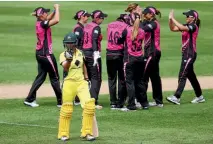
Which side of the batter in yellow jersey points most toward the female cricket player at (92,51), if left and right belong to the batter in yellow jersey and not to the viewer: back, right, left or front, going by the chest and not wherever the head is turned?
back

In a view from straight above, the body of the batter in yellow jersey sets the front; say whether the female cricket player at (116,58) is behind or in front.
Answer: behind

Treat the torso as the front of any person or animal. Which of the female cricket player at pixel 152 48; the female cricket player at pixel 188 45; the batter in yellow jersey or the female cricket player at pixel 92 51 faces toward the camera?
the batter in yellow jersey

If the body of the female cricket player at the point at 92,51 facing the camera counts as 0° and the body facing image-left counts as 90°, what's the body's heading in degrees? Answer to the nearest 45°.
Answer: approximately 225°

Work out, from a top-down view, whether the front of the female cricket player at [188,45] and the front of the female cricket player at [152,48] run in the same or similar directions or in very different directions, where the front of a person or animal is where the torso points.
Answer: same or similar directions

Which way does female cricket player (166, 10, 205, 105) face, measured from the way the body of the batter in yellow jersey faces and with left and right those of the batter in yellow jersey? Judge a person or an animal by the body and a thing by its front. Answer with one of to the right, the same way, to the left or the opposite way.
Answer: to the right

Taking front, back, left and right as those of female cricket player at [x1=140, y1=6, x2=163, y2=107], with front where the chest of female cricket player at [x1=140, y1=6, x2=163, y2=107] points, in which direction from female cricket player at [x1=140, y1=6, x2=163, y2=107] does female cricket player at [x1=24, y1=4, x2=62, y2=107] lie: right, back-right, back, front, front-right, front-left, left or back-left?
front

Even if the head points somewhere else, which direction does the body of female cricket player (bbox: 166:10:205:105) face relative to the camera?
to the viewer's left

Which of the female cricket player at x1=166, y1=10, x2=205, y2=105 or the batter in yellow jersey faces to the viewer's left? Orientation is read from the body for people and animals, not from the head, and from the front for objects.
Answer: the female cricket player

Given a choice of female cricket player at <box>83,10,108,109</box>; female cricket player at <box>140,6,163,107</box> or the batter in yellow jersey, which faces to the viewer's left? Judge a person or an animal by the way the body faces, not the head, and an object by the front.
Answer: female cricket player at <box>140,6,163,107</box>

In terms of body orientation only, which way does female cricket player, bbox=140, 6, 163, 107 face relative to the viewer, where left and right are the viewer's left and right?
facing to the left of the viewer

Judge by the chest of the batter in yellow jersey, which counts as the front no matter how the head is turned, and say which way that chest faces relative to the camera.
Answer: toward the camera
